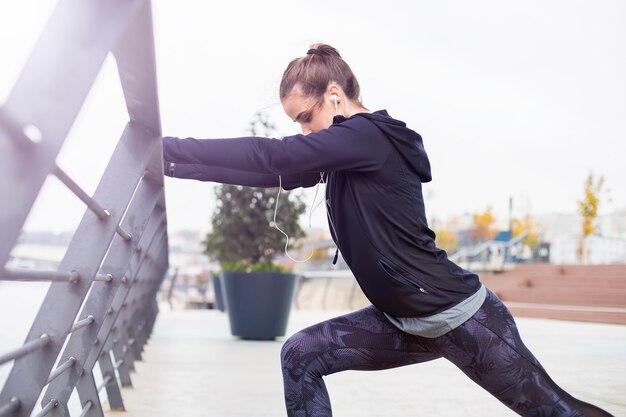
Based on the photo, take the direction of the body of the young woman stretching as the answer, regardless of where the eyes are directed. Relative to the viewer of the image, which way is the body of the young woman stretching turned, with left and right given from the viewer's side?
facing to the left of the viewer

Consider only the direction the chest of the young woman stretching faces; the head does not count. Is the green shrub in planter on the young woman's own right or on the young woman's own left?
on the young woman's own right

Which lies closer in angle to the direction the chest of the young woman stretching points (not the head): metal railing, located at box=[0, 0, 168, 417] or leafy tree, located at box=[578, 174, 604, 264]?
the metal railing

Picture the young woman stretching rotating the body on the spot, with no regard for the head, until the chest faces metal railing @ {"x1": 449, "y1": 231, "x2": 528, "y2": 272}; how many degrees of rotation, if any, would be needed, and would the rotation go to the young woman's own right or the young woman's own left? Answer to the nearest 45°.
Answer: approximately 90° to the young woman's own right

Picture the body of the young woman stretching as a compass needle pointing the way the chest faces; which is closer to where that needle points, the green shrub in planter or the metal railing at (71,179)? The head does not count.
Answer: the metal railing

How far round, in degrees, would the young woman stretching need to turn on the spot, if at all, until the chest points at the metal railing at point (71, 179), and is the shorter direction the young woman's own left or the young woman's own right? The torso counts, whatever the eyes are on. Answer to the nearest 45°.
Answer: approximately 45° to the young woman's own left
